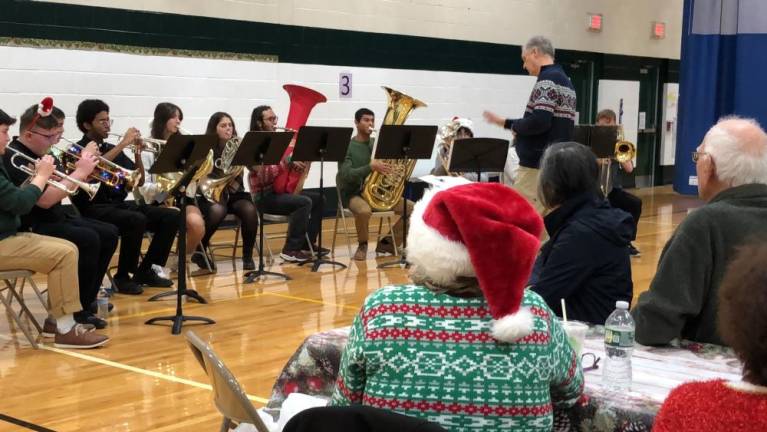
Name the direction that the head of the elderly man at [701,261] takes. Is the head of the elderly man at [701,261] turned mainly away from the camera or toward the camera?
away from the camera

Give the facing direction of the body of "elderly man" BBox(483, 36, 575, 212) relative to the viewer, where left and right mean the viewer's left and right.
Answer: facing to the left of the viewer

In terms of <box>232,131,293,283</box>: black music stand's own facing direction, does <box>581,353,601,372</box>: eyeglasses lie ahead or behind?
behind

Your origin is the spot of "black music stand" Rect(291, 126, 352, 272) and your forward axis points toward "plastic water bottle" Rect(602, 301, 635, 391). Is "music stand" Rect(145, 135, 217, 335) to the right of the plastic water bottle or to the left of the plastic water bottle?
right

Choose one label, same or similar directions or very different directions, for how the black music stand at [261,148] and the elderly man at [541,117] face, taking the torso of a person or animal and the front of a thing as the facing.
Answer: same or similar directions

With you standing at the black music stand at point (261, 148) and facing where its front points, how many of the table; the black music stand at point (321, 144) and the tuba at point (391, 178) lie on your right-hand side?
2

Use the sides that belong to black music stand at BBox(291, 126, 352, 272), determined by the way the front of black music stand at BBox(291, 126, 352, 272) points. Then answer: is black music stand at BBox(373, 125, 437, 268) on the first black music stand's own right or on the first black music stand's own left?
on the first black music stand's own right

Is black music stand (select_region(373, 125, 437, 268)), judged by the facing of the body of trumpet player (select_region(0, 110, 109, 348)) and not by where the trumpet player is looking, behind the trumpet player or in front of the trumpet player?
in front

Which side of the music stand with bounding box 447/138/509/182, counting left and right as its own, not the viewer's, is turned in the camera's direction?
back

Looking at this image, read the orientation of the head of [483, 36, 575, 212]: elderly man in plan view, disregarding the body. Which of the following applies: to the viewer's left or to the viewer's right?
to the viewer's left

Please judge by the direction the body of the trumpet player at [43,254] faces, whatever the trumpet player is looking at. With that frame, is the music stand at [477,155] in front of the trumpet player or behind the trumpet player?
in front

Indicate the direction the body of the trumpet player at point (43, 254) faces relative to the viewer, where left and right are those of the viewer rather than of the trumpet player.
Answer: facing to the right of the viewer

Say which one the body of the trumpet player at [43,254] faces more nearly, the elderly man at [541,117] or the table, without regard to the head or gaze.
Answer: the elderly man

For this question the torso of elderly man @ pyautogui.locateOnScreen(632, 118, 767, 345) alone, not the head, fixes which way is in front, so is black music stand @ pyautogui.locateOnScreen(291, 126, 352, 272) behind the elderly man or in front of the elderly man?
in front

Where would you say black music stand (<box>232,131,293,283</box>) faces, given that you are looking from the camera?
facing away from the viewer and to the left of the viewer

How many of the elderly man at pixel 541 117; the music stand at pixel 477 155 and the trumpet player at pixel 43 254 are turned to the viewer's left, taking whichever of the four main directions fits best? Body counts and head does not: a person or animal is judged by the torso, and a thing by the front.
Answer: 1

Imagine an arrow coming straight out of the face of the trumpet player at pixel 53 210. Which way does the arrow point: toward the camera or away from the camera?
toward the camera

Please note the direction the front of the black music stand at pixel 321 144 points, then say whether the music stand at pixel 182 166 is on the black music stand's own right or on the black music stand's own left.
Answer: on the black music stand's own left
